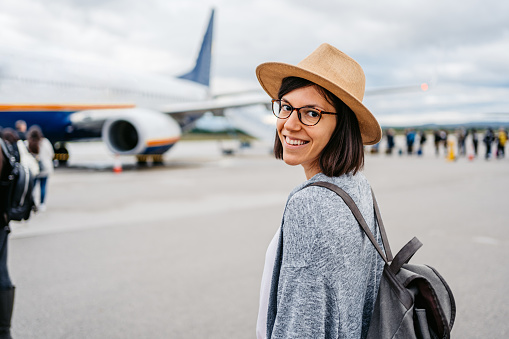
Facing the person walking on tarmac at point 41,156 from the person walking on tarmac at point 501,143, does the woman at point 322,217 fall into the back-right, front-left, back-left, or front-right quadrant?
front-left

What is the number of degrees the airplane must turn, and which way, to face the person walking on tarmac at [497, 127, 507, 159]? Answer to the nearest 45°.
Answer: approximately 135° to its left

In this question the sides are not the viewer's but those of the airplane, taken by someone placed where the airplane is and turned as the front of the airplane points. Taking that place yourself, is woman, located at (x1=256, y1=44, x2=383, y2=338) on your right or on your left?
on your left

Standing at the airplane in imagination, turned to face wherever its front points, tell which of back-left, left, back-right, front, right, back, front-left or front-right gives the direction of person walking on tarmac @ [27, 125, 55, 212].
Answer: front-left

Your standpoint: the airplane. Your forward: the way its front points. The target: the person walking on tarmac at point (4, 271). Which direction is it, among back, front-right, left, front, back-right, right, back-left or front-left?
front-left

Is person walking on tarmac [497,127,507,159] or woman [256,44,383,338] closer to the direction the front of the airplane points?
the woman

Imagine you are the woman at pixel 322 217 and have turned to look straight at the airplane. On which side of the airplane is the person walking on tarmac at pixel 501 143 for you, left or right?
right

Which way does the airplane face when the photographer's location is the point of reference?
facing the viewer and to the left of the viewer

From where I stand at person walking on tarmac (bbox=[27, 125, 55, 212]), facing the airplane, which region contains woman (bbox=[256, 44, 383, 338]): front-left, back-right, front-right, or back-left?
back-right
